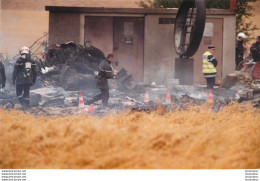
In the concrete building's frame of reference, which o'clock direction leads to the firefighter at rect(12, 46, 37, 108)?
The firefighter is roughly at 1 o'clock from the concrete building.

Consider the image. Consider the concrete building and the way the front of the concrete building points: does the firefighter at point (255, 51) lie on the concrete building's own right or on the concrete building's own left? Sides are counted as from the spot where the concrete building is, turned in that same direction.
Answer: on the concrete building's own left
